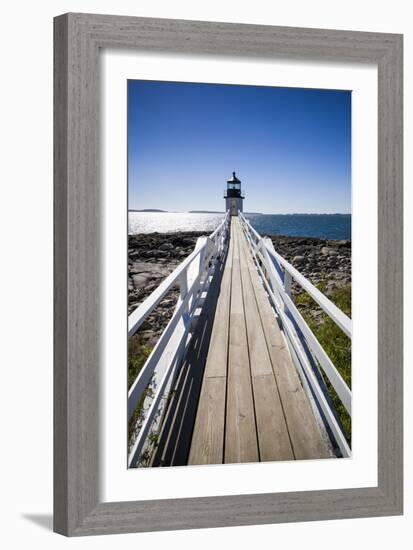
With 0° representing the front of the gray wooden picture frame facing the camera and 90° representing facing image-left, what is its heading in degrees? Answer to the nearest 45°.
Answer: approximately 315°
